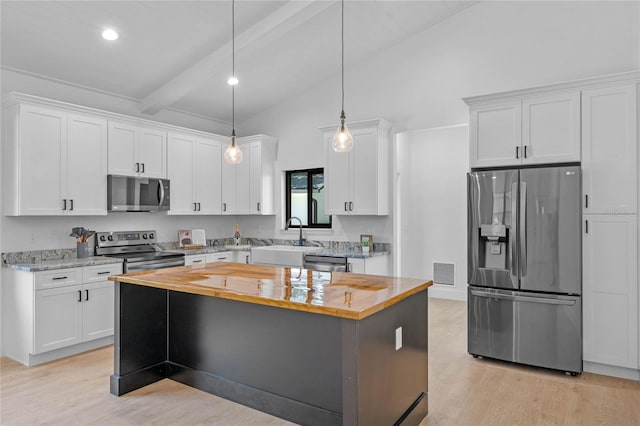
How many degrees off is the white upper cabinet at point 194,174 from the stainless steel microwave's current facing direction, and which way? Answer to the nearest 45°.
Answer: approximately 90° to its left

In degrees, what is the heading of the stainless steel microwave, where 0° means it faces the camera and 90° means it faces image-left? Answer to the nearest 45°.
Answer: approximately 315°

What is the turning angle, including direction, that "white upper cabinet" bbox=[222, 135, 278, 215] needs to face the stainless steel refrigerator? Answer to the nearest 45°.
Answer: approximately 90° to its left

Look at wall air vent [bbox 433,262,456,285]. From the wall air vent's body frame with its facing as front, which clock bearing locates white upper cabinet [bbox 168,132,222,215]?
The white upper cabinet is roughly at 2 o'clock from the wall air vent.

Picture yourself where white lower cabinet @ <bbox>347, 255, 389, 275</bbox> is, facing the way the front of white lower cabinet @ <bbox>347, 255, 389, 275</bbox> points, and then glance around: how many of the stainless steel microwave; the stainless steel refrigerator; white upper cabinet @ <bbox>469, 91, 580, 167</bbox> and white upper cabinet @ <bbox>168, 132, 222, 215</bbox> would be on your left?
2

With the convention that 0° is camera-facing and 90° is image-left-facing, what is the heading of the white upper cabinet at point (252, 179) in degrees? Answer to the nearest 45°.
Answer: approximately 45°
